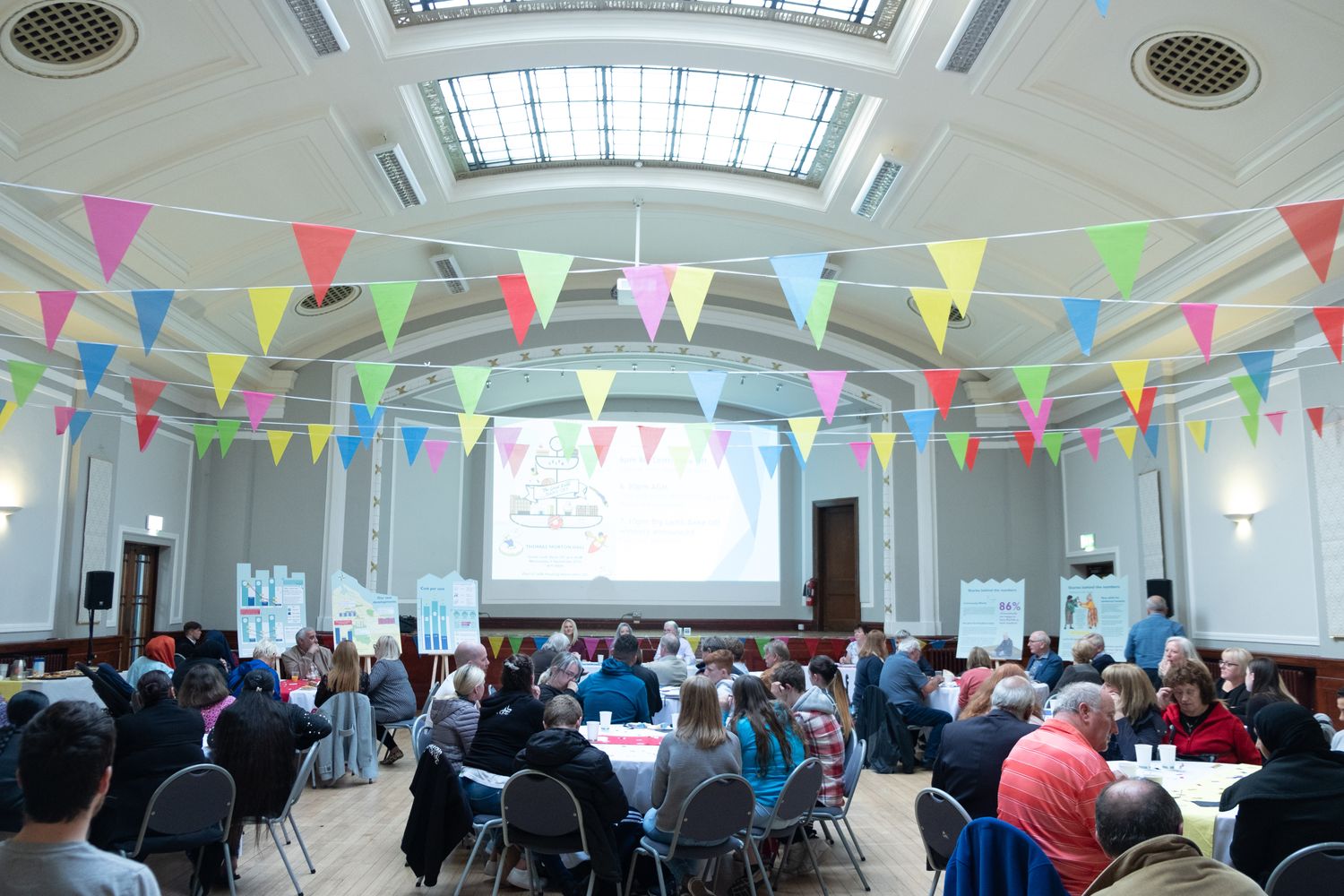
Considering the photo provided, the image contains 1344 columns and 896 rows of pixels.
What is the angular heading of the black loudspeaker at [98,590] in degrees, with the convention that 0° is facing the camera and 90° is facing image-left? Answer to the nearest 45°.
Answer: approximately 315°

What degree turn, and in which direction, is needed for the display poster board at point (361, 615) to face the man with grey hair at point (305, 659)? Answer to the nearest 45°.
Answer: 0° — it already faces them

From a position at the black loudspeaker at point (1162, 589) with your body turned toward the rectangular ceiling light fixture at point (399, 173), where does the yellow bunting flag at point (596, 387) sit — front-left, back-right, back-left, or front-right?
front-left

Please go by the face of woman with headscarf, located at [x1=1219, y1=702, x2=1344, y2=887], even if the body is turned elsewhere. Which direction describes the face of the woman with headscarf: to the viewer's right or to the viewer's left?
to the viewer's left

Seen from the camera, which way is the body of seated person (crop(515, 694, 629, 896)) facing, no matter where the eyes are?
away from the camera

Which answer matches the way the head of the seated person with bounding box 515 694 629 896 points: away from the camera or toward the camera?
away from the camera

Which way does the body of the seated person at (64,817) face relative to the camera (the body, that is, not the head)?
away from the camera

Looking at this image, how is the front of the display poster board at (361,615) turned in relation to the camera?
facing the viewer

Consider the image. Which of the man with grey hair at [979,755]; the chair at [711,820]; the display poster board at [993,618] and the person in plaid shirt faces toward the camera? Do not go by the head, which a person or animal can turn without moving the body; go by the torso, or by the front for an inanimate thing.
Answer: the display poster board

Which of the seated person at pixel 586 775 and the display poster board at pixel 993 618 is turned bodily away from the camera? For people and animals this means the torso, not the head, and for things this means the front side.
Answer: the seated person

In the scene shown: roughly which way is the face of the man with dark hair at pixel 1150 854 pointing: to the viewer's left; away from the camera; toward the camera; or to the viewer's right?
away from the camera

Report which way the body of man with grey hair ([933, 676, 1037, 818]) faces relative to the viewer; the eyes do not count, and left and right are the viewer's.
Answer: facing away from the viewer and to the right of the viewer

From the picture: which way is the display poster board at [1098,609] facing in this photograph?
toward the camera

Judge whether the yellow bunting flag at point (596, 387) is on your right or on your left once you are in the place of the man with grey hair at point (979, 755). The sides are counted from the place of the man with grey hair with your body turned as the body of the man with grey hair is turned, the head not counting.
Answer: on your left

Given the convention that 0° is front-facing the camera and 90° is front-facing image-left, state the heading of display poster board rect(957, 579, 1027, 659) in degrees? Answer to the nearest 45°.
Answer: approximately 0°

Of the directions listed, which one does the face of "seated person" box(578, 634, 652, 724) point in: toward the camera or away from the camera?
away from the camera

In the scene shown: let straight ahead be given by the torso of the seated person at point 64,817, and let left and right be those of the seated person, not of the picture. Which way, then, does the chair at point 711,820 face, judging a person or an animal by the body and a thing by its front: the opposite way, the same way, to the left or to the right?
the same way
